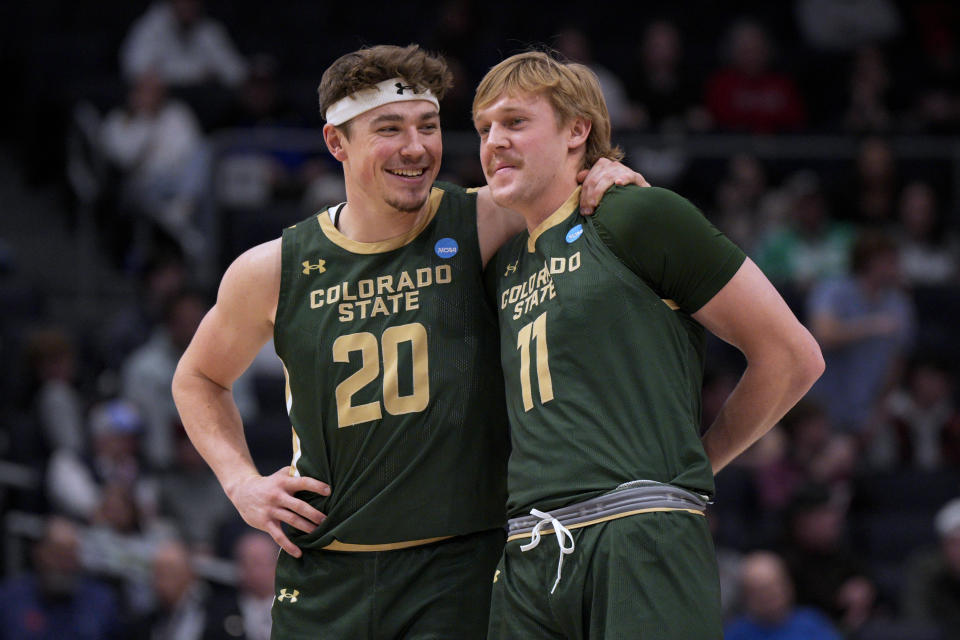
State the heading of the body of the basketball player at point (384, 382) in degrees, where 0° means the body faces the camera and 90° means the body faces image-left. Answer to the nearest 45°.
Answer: approximately 0°

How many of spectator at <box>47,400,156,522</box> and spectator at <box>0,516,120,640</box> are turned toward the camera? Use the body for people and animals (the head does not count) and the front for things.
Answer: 2

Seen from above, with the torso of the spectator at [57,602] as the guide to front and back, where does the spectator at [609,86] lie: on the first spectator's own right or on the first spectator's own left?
on the first spectator's own left

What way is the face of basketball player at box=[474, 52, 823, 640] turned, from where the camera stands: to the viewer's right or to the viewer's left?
to the viewer's left

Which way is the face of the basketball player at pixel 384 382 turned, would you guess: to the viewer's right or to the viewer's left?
to the viewer's right

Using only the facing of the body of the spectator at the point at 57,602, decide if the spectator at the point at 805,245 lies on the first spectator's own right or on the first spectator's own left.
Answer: on the first spectator's own left

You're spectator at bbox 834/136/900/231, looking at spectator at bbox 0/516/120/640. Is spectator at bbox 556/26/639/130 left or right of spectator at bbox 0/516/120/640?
right
